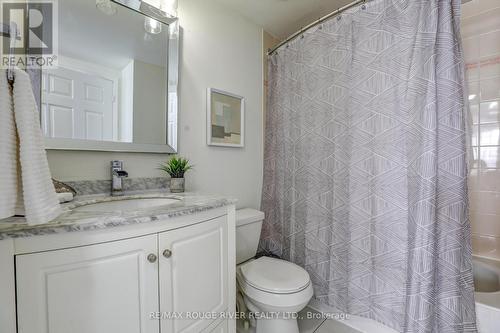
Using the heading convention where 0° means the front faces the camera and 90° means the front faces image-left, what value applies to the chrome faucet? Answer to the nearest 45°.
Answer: approximately 315°

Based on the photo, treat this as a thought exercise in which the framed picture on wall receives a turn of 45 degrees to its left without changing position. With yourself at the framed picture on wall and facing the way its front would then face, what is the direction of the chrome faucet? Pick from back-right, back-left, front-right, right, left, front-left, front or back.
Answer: back-right

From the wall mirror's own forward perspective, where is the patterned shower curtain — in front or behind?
in front

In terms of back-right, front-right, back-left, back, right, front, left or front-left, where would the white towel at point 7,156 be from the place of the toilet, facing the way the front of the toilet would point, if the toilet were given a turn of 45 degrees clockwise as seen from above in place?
front-right

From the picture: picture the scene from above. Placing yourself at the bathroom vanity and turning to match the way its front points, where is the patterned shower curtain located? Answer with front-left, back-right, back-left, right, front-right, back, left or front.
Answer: front-left

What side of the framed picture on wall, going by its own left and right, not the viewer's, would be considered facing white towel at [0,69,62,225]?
right

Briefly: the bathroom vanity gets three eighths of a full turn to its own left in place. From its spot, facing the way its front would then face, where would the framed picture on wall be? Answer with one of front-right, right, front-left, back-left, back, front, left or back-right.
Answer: front-right

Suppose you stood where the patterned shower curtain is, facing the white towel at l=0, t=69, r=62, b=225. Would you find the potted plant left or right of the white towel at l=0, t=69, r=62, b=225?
right

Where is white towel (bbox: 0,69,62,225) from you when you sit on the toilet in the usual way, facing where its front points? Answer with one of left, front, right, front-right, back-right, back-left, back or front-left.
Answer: right

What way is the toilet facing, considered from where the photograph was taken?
facing the viewer and to the right of the viewer
